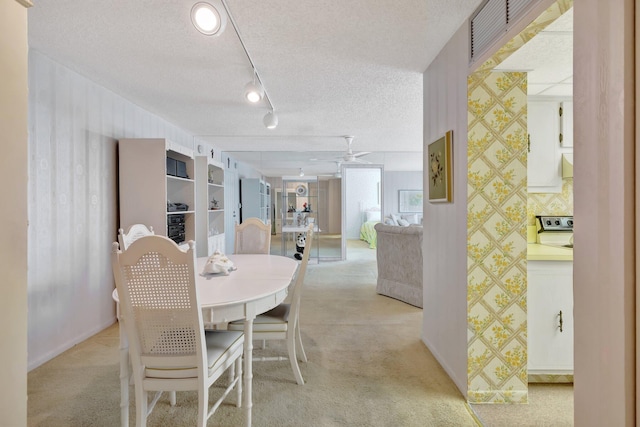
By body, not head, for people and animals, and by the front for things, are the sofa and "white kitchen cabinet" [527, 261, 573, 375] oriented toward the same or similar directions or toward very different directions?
very different directions

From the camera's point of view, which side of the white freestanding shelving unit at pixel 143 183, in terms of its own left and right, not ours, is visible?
right

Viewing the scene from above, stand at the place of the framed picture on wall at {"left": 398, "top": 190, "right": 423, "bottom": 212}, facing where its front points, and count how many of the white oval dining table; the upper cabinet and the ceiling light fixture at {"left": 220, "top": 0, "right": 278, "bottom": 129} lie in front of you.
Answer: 3

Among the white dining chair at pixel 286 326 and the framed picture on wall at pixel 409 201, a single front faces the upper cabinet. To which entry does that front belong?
the framed picture on wall

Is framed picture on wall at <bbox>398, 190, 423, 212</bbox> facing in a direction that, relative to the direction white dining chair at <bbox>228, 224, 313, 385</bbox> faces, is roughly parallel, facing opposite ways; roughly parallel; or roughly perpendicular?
roughly perpendicular

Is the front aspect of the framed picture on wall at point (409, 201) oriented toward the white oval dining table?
yes

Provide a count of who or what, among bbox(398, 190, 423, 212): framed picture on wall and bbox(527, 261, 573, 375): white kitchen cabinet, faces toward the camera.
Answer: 2

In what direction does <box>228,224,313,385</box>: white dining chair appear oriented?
to the viewer's left

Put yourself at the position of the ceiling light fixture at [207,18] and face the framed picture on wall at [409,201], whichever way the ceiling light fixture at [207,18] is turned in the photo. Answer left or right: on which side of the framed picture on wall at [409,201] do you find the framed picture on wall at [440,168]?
right

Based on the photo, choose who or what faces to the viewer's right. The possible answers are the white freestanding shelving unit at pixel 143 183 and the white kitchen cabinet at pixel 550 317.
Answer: the white freestanding shelving unit

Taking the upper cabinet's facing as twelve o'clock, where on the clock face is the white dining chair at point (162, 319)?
The white dining chair is roughly at 1 o'clock from the upper cabinet.
